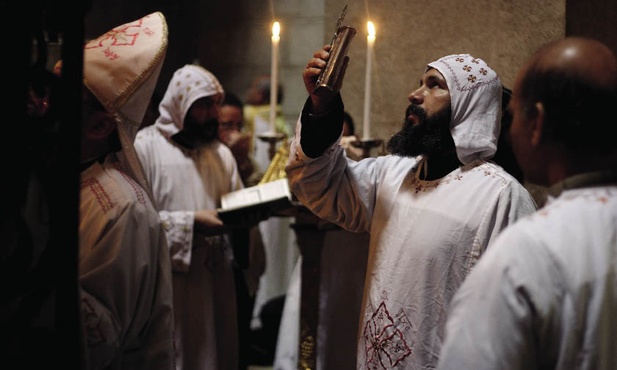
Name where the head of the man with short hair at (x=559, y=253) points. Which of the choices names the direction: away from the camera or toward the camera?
away from the camera

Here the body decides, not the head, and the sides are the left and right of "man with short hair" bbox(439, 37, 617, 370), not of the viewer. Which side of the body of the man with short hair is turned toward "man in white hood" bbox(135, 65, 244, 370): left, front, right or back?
front

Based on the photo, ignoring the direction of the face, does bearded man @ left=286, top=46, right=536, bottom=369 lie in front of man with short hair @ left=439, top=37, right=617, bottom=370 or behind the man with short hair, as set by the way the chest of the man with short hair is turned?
in front

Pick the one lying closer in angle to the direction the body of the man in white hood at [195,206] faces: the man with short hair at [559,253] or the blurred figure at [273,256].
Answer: the man with short hair

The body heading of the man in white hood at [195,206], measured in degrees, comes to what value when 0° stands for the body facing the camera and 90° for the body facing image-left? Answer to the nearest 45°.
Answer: approximately 315°

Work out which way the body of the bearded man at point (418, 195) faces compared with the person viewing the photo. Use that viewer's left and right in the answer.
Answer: facing the viewer and to the left of the viewer

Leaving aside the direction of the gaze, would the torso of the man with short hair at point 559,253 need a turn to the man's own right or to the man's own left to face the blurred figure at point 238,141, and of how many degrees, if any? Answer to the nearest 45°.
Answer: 0° — they already face them

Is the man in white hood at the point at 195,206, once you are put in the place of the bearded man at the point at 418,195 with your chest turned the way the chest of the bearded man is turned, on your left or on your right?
on your right

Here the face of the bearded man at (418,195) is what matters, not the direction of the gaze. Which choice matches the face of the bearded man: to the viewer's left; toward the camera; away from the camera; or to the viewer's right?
to the viewer's left

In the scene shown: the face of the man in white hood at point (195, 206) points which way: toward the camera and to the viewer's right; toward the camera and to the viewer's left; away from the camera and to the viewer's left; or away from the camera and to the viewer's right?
toward the camera and to the viewer's right

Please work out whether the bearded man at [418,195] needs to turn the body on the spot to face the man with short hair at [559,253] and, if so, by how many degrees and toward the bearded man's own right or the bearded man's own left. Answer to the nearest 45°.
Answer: approximately 45° to the bearded man's own left
